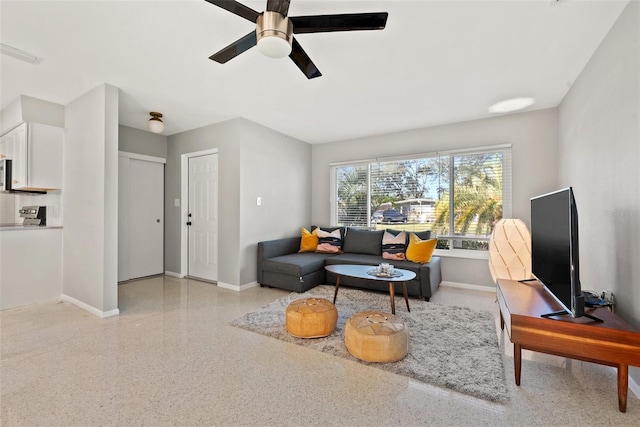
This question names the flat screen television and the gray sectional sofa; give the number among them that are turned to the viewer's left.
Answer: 1

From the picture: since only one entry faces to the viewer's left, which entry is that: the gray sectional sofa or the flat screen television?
the flat screen television

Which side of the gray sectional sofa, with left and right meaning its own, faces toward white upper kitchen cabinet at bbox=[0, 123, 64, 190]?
right

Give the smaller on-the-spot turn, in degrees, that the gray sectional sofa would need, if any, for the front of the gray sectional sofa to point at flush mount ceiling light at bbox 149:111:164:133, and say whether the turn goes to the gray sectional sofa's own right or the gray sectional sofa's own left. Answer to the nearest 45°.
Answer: approximately 90° to the gray sectional sofa's own right

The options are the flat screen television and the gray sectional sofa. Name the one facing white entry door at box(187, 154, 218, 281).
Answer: the flat screen television

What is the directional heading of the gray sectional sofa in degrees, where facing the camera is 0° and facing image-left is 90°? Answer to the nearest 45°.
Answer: approximately 0°

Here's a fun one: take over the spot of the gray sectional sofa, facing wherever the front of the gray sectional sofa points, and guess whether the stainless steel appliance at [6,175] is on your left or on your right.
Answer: on your right

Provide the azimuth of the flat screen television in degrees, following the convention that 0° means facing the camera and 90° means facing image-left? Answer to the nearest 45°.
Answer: approximately 90°
